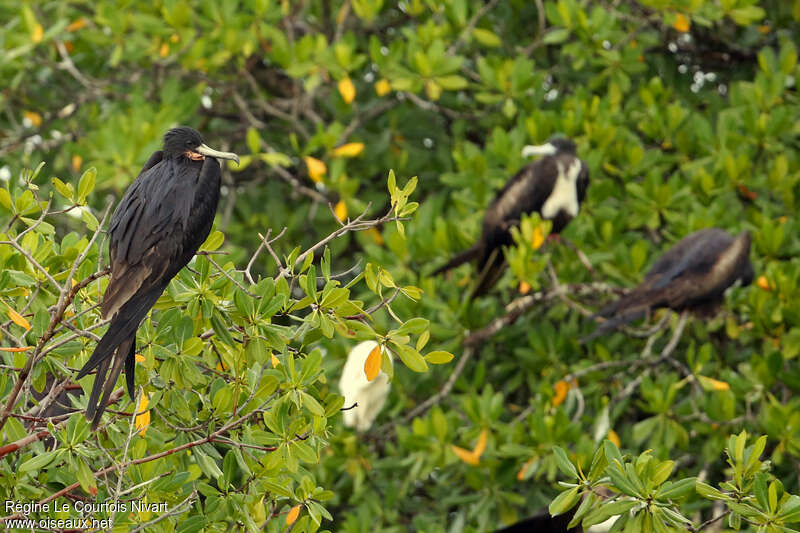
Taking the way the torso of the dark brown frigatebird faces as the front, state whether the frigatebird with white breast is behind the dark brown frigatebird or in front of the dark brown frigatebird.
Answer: behind

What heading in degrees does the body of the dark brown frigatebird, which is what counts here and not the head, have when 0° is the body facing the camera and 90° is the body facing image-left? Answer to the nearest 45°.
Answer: approximately 270°

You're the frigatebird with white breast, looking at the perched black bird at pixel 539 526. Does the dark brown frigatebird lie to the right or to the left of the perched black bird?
left
